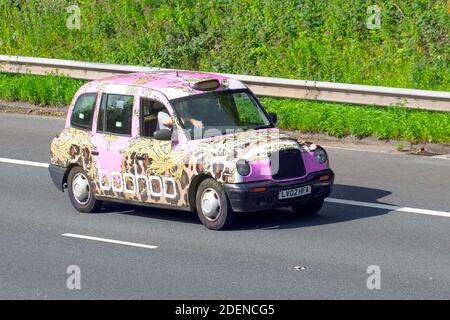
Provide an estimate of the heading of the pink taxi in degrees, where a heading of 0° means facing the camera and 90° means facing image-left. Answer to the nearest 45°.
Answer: approximately 315°
